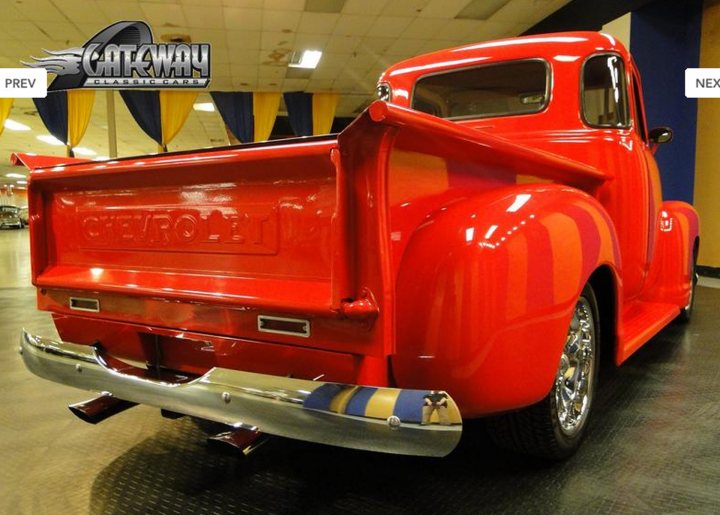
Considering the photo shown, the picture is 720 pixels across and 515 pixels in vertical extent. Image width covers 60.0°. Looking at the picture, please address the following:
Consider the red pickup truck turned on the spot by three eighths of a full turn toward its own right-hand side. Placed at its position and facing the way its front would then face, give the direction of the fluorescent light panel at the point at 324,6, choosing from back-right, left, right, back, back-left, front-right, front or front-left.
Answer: back

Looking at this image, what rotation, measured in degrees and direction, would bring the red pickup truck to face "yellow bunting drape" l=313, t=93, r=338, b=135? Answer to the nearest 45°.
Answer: approximately 45° to its left

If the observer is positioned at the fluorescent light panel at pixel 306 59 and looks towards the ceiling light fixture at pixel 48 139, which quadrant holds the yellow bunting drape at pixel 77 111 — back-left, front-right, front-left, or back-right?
front-left

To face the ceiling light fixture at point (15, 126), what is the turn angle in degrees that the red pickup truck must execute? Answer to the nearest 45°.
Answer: approximately 90° to its left

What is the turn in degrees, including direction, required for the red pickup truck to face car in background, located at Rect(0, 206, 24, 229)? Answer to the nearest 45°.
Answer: approximately 90° to its left

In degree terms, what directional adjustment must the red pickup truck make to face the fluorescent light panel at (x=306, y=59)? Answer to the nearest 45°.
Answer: approximately 45° to its left

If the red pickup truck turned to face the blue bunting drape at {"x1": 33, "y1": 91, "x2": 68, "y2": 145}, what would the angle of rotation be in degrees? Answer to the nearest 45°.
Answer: approximately 90° to its left

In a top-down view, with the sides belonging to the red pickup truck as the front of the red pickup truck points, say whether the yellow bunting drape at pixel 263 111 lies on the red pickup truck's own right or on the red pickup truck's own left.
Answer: on the red pickup truck's own left

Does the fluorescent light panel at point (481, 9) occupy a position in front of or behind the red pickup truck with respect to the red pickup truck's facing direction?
in front

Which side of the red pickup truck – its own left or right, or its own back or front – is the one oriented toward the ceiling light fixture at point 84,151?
left

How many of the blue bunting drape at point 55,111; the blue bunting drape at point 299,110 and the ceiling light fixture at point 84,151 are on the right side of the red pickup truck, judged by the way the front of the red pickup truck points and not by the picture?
0

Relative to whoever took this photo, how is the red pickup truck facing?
facing away from the viewer and to the right of the viewer

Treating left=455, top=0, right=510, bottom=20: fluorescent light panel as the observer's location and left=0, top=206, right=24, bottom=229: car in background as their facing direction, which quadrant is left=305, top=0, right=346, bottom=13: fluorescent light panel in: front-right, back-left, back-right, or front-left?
front-left

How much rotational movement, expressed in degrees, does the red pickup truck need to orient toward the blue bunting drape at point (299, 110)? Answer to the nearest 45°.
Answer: approximately 45° to its left
